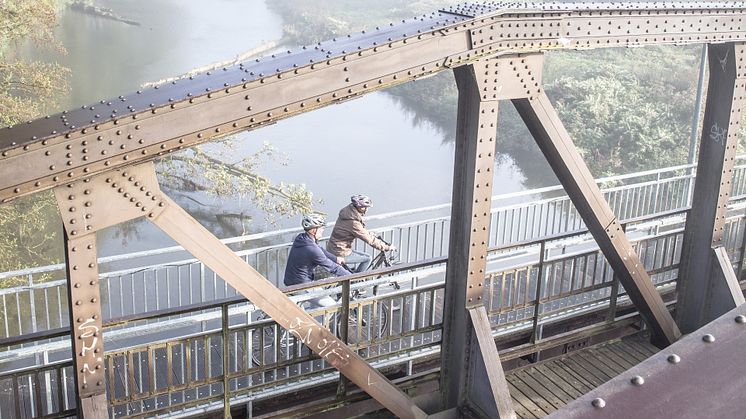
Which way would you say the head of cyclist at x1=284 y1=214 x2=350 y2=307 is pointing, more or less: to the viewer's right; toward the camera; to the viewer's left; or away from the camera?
to the viewer's right

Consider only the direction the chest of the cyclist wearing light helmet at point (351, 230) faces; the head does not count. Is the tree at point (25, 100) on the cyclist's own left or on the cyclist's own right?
on the cyclist's own left

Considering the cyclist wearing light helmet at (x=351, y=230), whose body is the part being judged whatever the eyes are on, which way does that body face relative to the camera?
to the viewer's right

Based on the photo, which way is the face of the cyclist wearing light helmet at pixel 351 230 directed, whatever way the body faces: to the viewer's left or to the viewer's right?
to the viewer's right

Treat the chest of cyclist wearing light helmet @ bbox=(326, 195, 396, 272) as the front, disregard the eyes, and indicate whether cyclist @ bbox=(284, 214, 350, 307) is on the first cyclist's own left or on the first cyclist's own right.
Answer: on the first cyclist's own right
